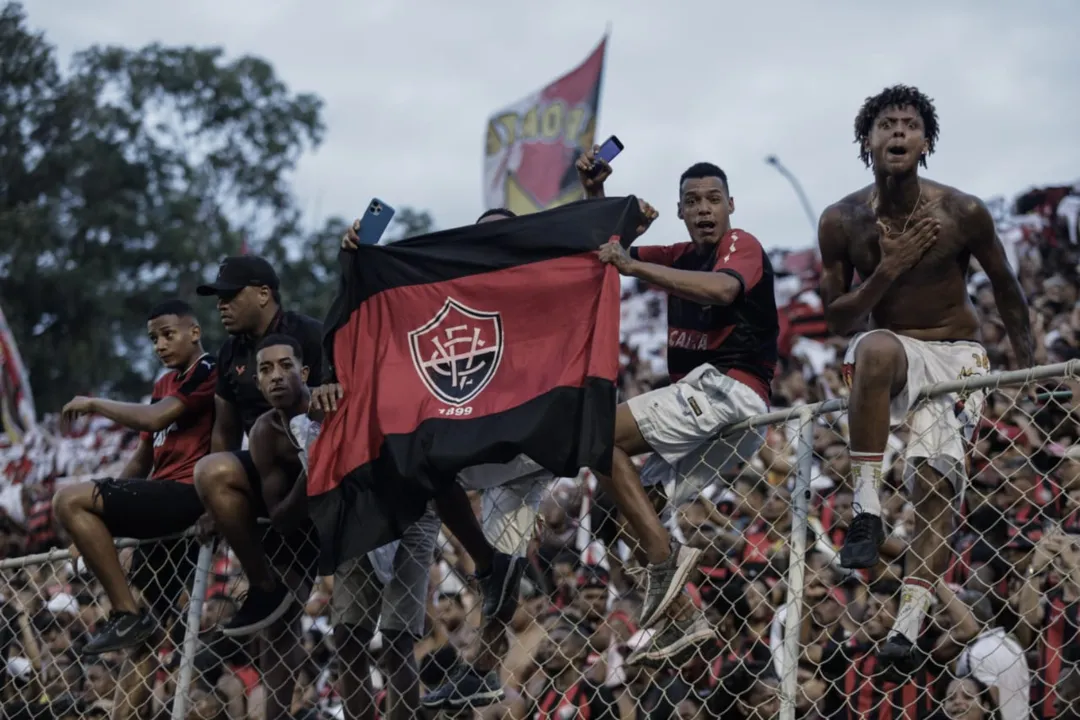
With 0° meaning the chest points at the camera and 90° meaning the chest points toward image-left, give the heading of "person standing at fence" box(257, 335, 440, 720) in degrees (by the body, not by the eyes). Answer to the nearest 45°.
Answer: approximately 0°

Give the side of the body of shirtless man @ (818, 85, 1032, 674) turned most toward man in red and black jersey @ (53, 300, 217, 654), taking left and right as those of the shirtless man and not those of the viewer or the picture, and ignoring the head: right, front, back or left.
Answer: right

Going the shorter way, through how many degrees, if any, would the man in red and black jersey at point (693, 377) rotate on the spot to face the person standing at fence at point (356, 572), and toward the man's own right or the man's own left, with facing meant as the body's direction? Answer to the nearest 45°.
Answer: approximately 45° to the man's own right

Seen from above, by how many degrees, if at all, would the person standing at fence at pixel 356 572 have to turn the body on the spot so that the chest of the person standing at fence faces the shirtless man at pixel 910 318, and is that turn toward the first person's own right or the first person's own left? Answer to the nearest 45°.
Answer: approximately 45° to the first person's own left

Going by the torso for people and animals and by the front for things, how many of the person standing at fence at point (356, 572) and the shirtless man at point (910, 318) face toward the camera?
2

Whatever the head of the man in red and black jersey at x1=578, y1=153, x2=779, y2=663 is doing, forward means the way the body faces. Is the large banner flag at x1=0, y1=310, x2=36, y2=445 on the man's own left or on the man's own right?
on the man's own right

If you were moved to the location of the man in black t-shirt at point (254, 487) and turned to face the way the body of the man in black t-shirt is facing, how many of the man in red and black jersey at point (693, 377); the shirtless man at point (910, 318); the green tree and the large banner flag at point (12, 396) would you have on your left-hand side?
2

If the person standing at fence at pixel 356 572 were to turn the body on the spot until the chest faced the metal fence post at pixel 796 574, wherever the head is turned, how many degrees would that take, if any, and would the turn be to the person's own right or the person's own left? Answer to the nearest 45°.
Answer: approximately 45° to the person's own left

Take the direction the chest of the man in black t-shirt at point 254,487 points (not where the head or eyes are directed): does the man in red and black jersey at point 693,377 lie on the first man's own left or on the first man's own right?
on the first man's own left

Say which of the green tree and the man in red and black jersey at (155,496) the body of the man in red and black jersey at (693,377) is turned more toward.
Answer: the man in red and black jersey

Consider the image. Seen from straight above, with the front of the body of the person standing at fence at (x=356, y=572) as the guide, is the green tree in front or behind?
behind
